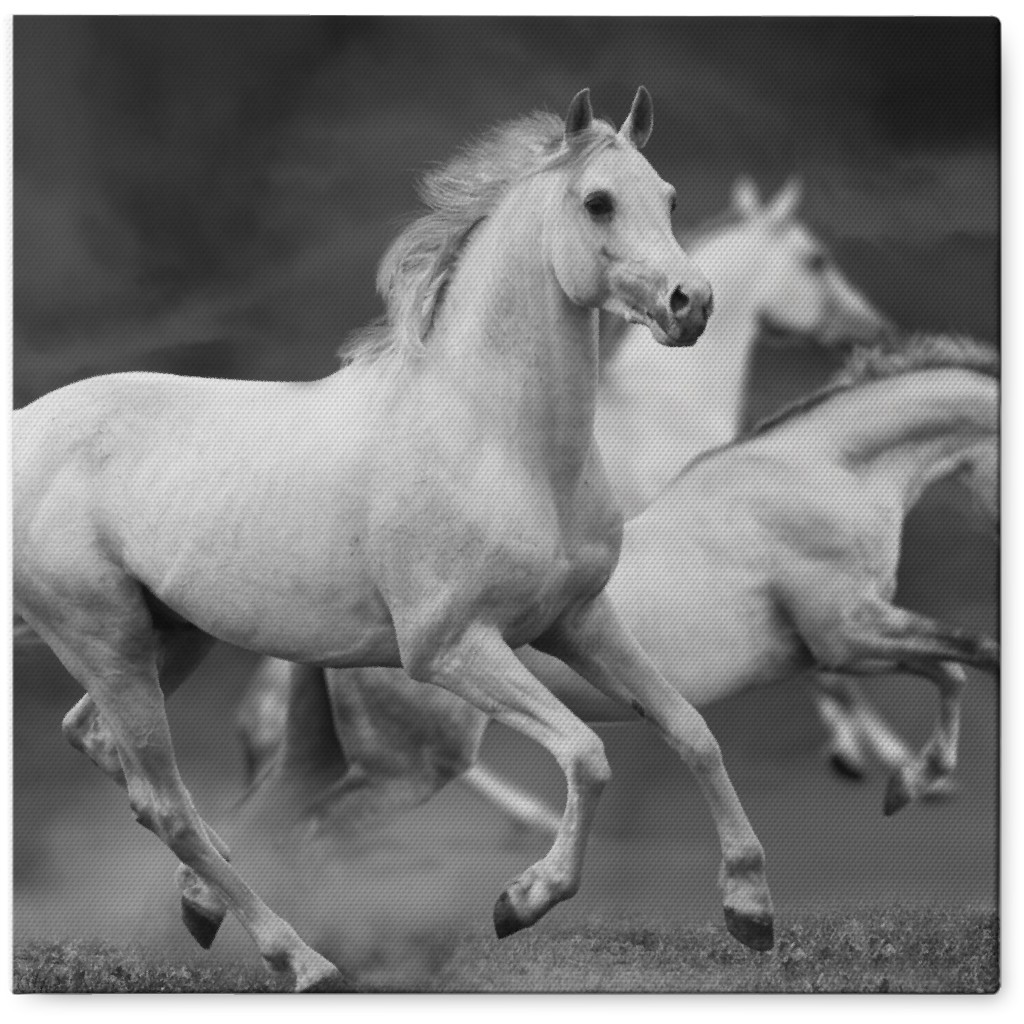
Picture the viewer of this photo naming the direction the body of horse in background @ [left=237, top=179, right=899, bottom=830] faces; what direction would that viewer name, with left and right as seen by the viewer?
facing to the right of the viewer

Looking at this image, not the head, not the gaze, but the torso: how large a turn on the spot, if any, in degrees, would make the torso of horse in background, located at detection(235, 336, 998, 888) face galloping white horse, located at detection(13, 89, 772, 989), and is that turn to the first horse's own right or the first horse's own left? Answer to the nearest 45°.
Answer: approximately 135° to the first horse's own right

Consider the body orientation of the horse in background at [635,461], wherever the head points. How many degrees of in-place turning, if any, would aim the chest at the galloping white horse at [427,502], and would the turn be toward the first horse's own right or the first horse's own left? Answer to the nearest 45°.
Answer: approximately 135° to the first horse's own right

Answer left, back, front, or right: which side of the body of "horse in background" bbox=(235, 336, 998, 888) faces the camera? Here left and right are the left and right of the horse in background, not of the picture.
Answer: right
